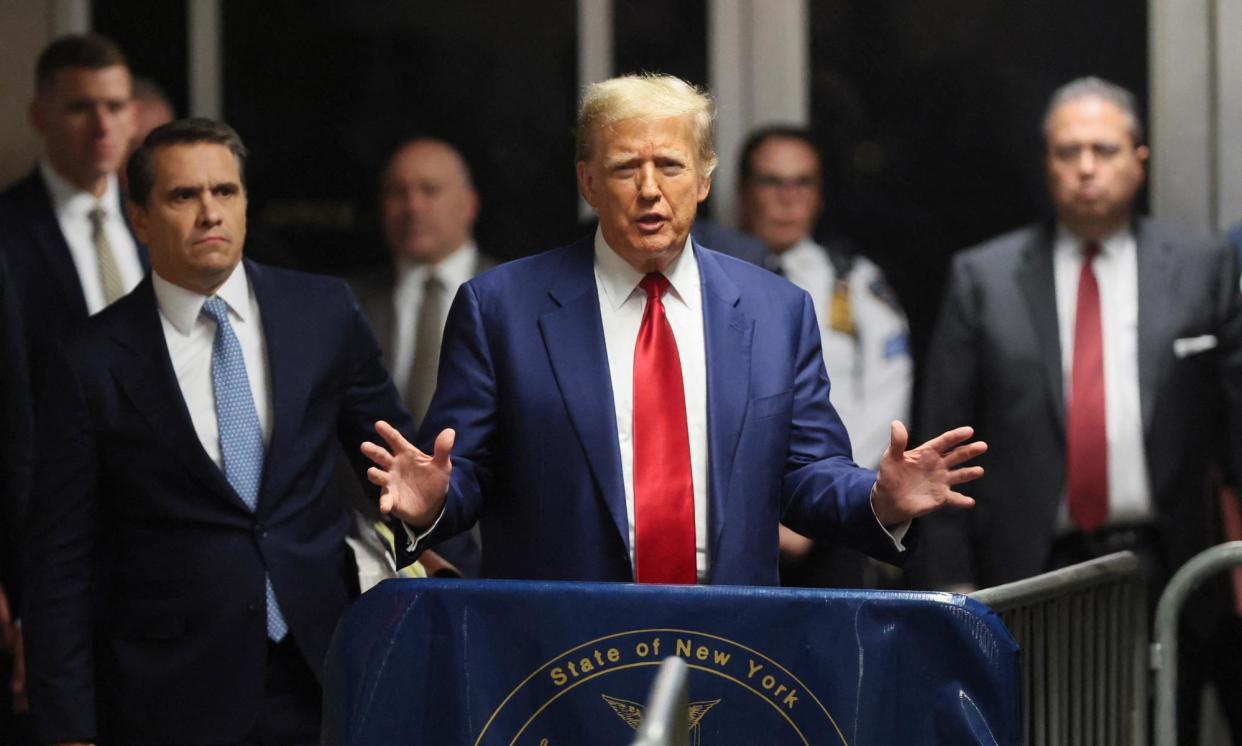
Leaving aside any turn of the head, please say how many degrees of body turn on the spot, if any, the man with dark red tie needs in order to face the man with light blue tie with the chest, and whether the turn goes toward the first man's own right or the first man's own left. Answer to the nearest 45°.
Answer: approximately 45° to the first man's own right

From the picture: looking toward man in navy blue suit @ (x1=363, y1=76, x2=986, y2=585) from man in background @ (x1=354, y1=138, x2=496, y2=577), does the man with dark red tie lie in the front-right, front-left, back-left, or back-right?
front-left

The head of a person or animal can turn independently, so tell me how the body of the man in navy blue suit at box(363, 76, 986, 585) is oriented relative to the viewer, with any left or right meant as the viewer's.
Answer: facing the viewer

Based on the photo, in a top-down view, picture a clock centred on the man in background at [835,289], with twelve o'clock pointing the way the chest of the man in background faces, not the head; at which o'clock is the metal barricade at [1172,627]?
The metal barricade is roughly at 10 o'clock from the man in background.

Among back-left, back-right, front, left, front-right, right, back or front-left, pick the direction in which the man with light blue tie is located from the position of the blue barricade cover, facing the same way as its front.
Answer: back-right

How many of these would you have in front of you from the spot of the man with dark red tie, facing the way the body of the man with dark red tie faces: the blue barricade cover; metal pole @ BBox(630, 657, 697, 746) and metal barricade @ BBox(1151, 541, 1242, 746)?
3

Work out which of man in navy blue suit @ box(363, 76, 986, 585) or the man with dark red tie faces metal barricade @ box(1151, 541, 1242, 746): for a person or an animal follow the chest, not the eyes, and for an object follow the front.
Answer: the man with dark red tie

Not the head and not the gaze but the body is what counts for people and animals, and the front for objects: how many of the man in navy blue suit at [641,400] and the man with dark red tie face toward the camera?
2

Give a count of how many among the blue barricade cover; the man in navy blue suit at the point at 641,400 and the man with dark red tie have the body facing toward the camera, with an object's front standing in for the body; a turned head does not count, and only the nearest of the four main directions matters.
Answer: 3

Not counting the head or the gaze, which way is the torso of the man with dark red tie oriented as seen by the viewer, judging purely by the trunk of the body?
toward the camera

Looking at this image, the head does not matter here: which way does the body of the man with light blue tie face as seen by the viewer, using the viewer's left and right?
facing the viewer and to the right of the viewer

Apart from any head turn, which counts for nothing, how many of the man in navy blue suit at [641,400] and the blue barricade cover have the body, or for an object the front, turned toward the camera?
2

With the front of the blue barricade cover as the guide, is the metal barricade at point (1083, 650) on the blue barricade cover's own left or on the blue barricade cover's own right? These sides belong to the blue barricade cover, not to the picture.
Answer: on the blue barricade cover's own left

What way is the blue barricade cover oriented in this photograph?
toward the camera

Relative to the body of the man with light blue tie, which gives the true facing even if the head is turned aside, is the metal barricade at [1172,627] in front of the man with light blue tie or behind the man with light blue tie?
in front
